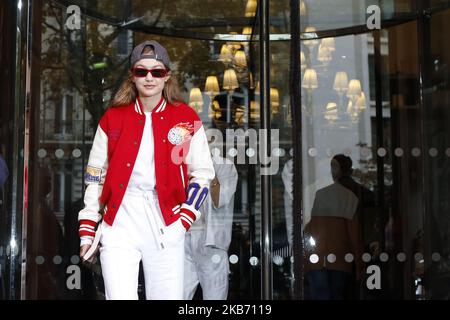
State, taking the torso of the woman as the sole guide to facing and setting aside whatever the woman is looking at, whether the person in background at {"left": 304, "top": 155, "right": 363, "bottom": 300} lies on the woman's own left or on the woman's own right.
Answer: on the woman's own left

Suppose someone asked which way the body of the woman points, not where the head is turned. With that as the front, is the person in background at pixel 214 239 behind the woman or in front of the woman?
behind

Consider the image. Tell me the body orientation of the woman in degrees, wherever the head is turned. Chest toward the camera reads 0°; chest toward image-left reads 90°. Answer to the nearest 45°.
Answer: approximately 0°
